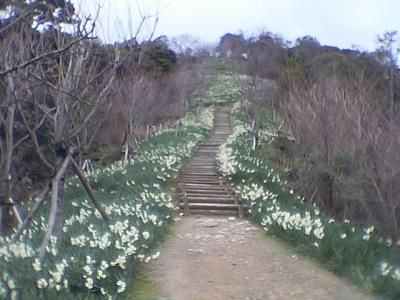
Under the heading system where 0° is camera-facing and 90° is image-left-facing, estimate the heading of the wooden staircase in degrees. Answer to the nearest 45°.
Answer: approximately 0°
